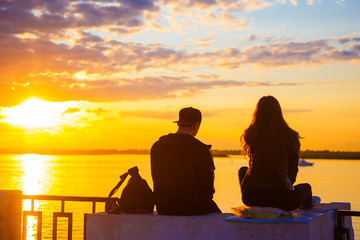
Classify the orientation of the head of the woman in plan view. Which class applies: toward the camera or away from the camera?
away from the camera

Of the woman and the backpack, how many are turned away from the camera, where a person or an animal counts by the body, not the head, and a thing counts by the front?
1

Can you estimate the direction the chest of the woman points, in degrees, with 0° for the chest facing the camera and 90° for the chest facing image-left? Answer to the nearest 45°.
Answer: approximately 180°

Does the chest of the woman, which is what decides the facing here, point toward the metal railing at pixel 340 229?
no

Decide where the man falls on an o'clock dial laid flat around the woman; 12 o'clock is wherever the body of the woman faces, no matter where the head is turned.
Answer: The man is roughly at 9 o'clock from the woman.

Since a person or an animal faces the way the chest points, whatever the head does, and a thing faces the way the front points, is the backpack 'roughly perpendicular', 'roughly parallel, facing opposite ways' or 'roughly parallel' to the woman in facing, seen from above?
roughly perpendicular

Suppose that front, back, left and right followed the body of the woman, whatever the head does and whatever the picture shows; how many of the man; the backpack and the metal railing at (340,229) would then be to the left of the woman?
2

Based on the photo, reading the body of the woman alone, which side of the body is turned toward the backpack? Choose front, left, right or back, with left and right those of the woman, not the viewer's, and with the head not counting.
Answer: left
